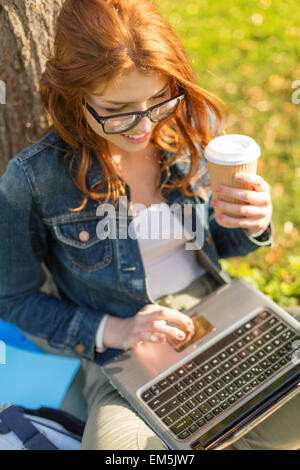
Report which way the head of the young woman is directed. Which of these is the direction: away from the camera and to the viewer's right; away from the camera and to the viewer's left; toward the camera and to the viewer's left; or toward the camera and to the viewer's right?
toward the camera and to the viewer's right
